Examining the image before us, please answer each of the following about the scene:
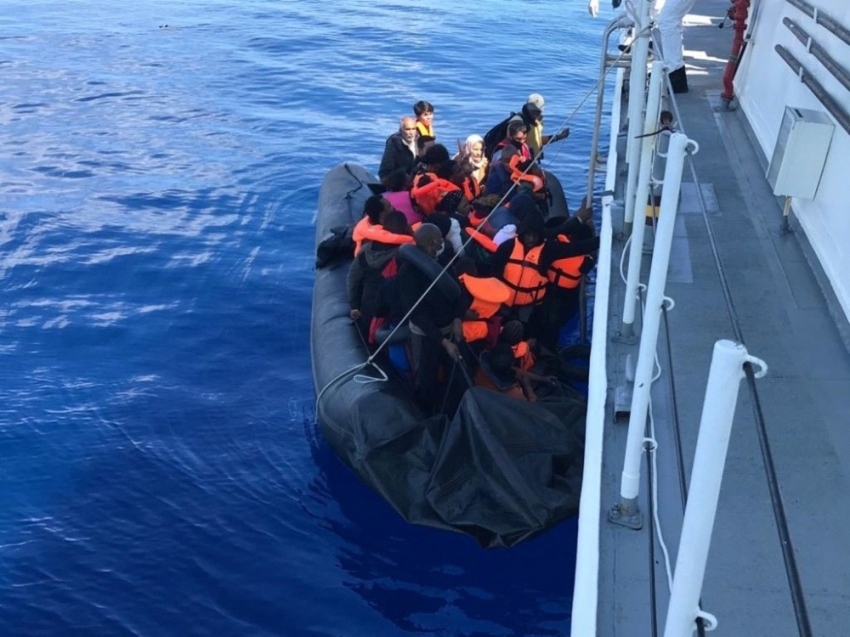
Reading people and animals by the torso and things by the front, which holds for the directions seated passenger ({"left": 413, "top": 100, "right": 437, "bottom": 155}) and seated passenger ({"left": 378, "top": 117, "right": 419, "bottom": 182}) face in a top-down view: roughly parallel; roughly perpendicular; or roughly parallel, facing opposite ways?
roughly parallel

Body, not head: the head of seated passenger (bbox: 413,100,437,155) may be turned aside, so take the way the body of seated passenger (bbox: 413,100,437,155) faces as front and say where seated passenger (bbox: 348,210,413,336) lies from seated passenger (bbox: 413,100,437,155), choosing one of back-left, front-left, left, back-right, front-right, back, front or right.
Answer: front-right

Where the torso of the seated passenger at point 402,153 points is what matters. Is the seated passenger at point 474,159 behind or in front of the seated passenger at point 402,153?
in front

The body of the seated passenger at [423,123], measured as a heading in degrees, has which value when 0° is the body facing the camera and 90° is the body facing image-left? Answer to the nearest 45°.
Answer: approximately 315°

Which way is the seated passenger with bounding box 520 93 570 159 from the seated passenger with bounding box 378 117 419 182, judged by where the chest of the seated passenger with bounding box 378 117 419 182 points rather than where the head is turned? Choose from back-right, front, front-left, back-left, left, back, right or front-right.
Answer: front-left
